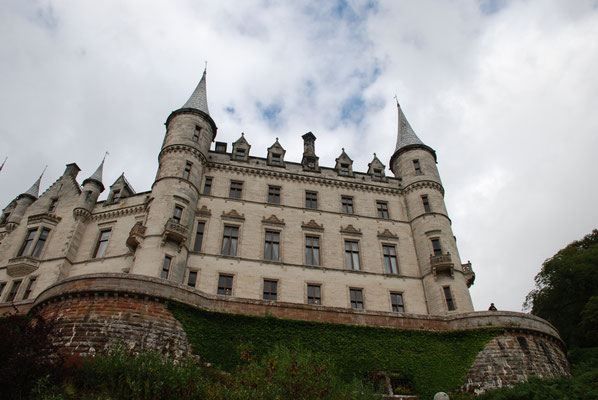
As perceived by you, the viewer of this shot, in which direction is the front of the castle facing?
facing the viewer

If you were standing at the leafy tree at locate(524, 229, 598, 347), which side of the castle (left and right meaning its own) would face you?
left
